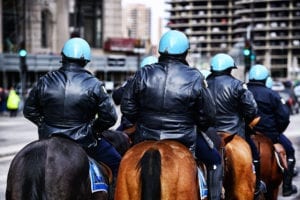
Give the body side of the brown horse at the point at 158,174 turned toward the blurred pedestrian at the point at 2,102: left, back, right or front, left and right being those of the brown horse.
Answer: front

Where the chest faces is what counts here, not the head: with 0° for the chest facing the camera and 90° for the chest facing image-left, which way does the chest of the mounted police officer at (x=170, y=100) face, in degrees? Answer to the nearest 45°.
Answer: approximately 180°

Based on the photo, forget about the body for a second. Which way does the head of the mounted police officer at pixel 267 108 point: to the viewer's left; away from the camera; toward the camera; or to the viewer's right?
away from the camera

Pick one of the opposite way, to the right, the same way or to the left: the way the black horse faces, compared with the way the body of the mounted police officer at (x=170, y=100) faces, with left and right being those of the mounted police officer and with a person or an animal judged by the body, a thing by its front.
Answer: the same way

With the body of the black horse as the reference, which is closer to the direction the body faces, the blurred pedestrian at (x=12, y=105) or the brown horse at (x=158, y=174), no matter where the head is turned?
the blurred pedestrian

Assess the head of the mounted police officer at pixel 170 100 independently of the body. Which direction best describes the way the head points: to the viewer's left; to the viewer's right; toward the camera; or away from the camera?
away from the camera

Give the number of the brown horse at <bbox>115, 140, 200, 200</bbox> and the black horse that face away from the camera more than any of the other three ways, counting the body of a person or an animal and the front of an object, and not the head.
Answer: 2

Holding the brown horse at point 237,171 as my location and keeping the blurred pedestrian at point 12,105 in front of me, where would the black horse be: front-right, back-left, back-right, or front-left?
back-left

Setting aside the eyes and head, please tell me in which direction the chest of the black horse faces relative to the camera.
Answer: away from the camera

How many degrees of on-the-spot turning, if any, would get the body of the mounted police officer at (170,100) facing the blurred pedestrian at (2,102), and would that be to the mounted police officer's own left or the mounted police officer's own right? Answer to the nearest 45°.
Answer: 0° — they already face them

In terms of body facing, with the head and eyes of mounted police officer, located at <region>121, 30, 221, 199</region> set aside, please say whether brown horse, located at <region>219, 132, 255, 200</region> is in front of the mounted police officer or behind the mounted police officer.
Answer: in front

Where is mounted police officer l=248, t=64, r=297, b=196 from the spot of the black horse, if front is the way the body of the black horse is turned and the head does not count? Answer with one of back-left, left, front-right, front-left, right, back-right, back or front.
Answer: front-right

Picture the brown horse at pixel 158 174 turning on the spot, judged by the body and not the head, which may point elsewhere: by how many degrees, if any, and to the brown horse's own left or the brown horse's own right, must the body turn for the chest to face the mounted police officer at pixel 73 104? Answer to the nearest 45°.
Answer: approximately 45° to the brown horse's own left

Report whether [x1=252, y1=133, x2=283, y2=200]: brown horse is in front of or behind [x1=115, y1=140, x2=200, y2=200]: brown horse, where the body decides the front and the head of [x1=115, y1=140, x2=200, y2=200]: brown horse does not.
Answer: in front

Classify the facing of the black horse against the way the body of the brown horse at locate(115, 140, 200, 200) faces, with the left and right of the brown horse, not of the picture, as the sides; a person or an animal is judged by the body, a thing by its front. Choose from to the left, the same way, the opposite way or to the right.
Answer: the same way

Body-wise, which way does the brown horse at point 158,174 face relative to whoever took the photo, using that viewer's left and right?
facing away from the viewer
